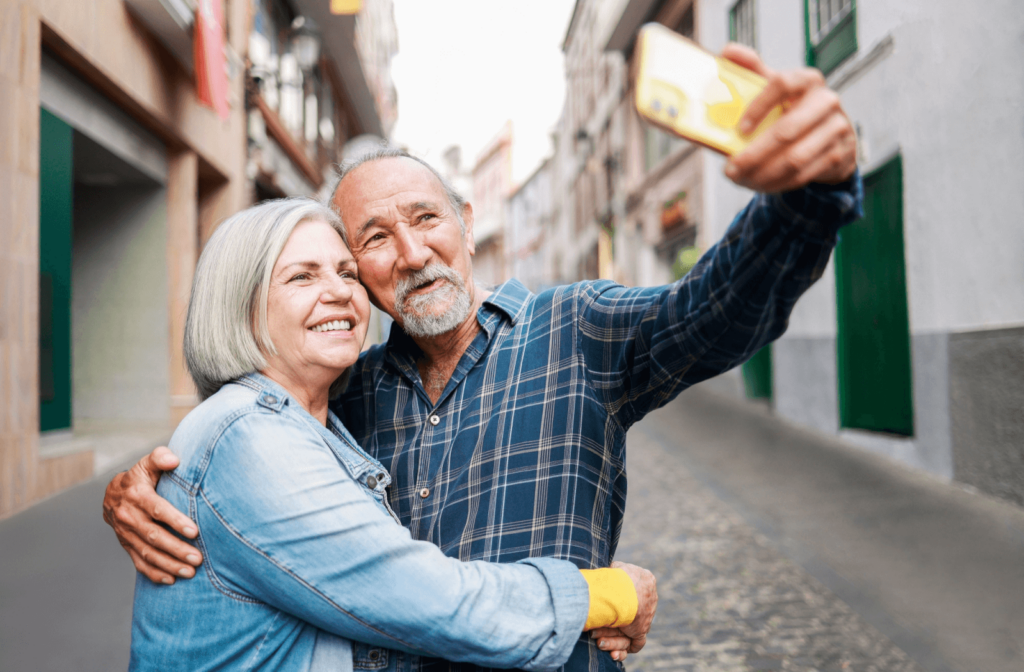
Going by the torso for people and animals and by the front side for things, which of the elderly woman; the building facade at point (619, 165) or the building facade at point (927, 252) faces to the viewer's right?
the elderly woman

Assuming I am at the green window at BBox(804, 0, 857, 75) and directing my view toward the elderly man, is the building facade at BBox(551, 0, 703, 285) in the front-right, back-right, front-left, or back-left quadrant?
back-right

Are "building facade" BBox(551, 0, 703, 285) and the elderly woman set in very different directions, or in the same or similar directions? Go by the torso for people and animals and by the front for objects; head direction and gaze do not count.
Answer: very different directions

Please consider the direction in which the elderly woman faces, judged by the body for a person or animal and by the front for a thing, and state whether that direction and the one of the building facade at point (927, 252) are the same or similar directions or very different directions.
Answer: very different directions

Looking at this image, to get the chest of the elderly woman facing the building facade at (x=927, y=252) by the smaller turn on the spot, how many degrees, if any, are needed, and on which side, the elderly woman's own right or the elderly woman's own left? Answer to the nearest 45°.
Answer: approximately 45° to the elderly woman's own left

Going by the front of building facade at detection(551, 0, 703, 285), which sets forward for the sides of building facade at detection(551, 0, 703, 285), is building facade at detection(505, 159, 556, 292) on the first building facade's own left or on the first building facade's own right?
on the first building facade's own right

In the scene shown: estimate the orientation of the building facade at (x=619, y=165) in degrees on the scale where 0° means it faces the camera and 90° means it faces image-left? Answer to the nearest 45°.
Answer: approximately 45°

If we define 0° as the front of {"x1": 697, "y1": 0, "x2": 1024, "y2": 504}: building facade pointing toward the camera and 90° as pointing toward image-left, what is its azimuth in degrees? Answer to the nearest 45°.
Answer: approximately 45°
